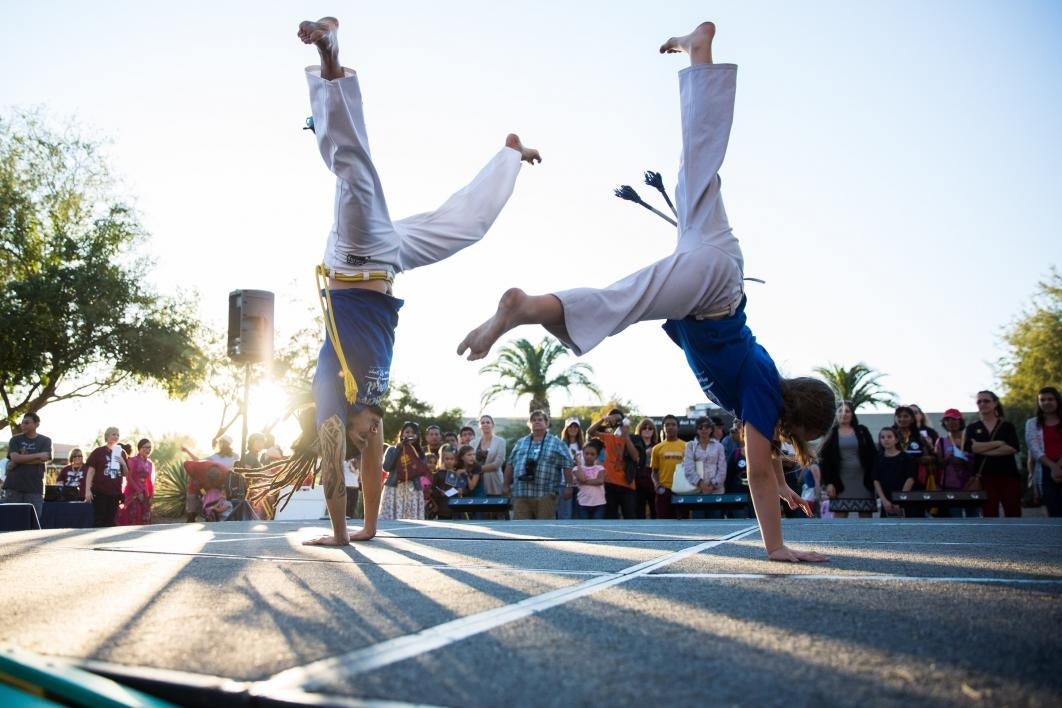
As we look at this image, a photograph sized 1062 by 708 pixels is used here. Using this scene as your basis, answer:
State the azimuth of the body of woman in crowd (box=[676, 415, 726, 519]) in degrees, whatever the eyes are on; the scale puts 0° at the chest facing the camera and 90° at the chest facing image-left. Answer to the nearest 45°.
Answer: approximately 0°

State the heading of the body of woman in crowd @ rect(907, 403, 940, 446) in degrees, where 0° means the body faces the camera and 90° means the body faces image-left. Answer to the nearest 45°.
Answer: approximately 45°

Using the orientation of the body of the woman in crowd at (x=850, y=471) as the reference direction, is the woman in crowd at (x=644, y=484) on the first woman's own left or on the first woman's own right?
on the first woman's own right

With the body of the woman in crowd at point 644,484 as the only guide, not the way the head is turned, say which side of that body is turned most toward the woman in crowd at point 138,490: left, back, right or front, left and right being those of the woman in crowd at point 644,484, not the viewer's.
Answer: right

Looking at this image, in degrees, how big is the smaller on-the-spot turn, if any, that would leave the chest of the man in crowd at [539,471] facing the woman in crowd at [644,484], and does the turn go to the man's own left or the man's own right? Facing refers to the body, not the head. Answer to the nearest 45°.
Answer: approximately 135° to the man's own left
